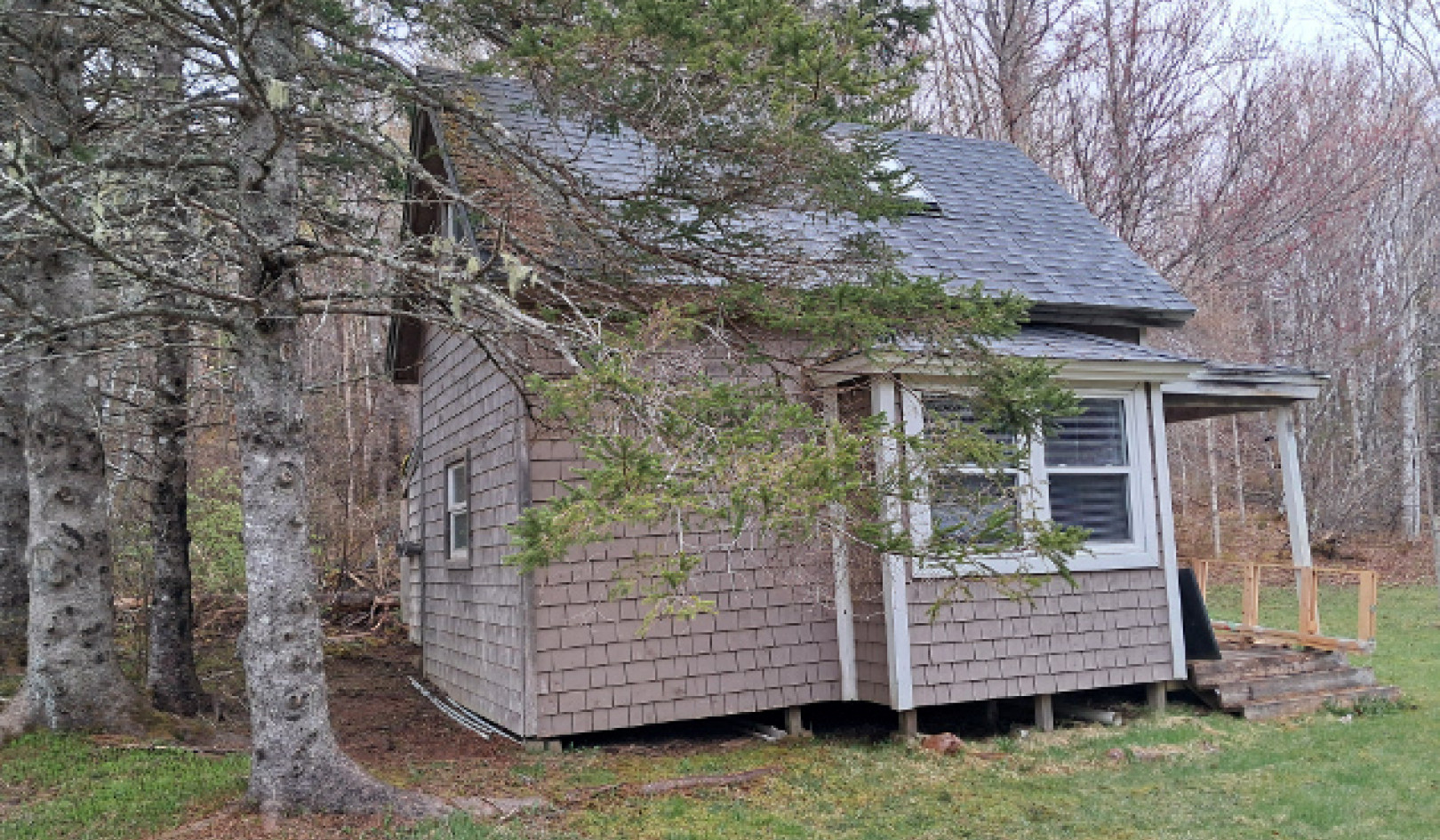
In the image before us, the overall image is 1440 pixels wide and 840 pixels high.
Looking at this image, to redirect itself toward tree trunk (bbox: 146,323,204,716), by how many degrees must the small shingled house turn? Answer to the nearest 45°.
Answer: approximately 180°

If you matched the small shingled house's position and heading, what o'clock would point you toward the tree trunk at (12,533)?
The tree trunk is roughly at 6 o'clock from the small shingled house.

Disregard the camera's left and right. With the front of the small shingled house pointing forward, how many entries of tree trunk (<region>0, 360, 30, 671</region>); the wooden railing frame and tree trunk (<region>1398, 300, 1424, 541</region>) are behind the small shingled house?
1

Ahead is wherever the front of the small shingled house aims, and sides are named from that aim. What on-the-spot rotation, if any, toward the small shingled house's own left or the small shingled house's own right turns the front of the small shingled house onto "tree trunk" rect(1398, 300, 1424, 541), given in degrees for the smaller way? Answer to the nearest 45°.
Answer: approximately 45° to the small shingled house's own left

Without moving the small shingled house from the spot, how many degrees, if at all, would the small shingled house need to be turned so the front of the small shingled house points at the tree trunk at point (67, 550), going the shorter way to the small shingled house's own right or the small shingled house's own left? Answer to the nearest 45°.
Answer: approximately 180°

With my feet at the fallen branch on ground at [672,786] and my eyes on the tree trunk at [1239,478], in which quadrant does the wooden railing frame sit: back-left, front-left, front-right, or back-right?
front-right

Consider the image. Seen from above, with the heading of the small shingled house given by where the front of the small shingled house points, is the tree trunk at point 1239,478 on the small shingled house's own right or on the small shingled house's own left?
on the small shingled house's own left

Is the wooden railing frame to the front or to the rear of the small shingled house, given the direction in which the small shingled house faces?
to the front

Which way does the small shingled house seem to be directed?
to the viewer's right

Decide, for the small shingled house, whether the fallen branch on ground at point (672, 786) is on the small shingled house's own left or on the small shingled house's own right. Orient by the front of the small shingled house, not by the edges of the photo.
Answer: on the small shingled house's own right

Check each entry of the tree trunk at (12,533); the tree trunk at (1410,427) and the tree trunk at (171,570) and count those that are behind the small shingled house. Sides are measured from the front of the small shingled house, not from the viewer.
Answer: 2
